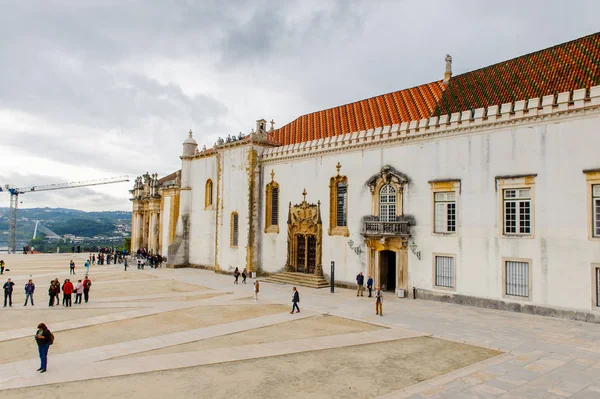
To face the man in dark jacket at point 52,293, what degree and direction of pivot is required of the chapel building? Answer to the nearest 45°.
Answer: approximately 45° to its right

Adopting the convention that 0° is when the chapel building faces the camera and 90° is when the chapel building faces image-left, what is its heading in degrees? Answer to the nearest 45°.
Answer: approximately 45°

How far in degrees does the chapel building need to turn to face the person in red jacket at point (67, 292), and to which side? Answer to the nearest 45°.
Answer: approximately 45° to its right
